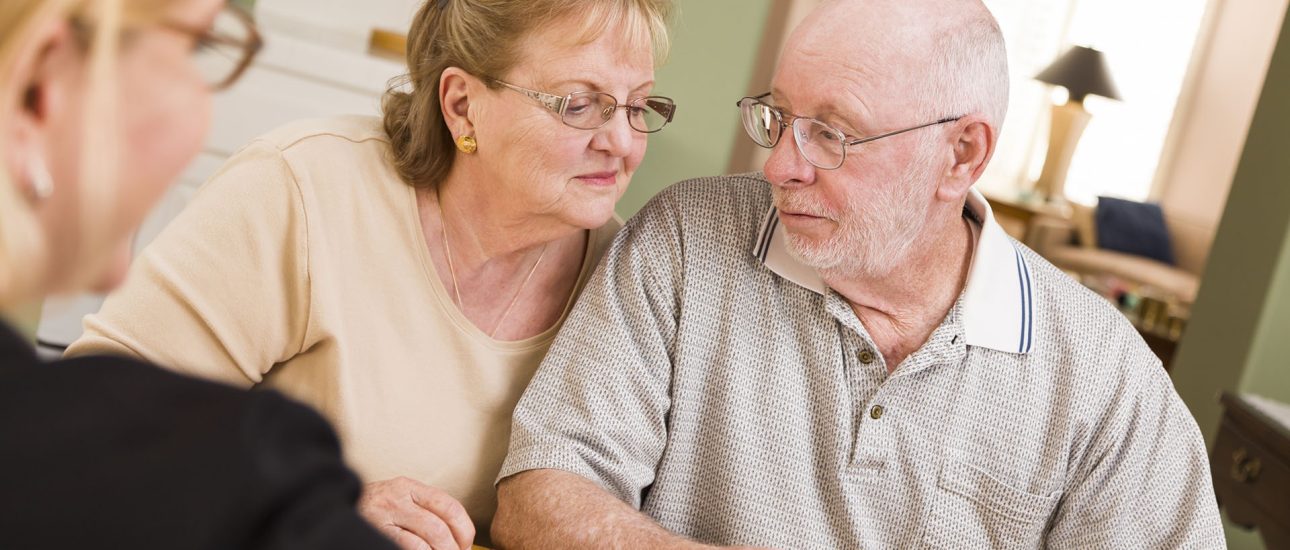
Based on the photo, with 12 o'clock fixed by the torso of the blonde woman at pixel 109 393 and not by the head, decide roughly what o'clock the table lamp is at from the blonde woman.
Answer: The table lamp is roughly at 12 o'clock from the blonde woman.

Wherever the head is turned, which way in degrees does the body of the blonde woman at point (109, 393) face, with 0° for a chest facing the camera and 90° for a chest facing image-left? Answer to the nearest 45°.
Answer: approximately 225°

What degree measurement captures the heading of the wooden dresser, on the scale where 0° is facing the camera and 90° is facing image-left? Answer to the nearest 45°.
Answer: approximately 45°

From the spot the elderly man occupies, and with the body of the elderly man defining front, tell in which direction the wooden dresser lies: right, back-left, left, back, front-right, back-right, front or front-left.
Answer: back-left

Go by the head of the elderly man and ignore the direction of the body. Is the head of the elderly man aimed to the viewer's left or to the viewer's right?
to the viewer's left

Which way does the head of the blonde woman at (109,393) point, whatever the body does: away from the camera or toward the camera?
away from the camera

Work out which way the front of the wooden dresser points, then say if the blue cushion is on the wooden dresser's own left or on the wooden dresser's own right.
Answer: on the wooden dresser's own right

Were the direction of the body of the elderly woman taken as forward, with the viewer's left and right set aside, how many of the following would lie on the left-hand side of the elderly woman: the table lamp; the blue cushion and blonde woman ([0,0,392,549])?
2

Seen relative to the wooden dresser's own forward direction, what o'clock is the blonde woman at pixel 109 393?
The blonde woman is roughly at 11 o'clock from the wooden dresser.

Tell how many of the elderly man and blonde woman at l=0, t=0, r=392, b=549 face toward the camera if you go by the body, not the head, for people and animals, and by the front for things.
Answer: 1
